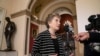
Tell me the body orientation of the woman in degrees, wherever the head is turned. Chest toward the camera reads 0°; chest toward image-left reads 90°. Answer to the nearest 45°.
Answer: approximately 315°
